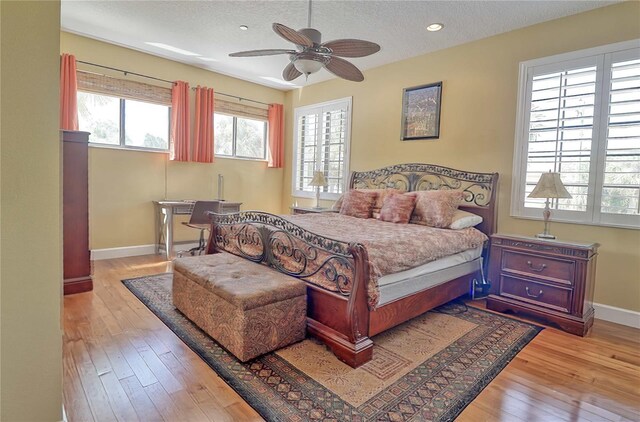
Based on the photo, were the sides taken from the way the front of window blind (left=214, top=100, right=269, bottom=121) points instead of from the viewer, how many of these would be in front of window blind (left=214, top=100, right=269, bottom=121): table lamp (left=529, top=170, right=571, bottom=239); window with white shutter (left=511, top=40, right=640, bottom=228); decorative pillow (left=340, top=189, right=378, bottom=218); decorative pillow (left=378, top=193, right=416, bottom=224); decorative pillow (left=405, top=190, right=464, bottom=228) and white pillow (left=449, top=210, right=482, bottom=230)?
6

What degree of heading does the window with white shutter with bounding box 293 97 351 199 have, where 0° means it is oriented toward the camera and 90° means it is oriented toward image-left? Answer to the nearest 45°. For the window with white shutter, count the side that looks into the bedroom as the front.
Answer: approximately 45°

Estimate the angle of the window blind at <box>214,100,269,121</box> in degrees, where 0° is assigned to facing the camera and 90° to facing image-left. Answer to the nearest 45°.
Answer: approximately 315°

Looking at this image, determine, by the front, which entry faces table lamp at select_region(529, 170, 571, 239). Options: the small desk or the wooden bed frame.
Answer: the small desk

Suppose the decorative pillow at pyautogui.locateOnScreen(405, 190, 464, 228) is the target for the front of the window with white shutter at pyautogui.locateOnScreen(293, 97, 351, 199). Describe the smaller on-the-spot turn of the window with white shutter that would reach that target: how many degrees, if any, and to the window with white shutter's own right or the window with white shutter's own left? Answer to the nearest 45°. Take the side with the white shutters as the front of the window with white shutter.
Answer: approximately 90° to the window with white shutter's own left

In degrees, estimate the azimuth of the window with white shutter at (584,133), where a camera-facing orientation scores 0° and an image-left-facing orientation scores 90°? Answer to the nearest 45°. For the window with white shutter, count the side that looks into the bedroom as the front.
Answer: approximately 45°

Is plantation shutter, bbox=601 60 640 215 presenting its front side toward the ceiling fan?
yes

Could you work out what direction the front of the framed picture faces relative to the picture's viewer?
facing the viewer and to the left of the viewer

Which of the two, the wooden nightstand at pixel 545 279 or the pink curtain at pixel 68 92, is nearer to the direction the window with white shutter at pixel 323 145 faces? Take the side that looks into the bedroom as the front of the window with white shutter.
the pink curtain

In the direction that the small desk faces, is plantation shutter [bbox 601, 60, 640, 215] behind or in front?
in front
